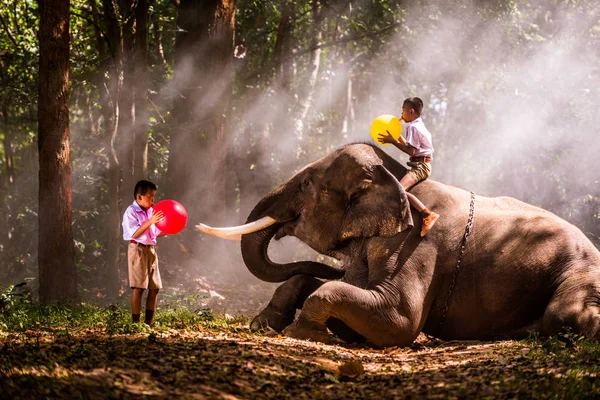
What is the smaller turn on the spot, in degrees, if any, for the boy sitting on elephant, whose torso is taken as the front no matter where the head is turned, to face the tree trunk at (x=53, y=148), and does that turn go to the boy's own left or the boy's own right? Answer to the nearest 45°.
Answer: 0° — they already face it

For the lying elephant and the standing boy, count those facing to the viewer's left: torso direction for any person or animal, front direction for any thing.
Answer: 1

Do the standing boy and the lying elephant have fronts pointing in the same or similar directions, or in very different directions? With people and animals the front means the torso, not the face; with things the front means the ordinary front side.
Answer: very different directions

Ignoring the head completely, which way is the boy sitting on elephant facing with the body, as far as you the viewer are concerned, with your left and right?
facing to the left of the viewer

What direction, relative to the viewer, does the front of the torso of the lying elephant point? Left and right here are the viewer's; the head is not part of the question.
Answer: facing to the left of the viewer

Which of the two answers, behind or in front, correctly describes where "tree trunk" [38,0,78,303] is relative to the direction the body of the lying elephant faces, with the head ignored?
in front

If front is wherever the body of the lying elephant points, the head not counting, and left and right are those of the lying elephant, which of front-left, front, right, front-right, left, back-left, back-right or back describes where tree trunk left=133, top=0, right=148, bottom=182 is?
front-right

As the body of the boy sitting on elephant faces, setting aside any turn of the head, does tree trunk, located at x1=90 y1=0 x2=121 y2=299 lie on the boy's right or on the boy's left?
on the boy's right

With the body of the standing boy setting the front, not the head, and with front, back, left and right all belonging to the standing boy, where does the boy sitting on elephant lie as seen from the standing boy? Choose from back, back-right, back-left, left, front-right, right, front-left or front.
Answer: front-left

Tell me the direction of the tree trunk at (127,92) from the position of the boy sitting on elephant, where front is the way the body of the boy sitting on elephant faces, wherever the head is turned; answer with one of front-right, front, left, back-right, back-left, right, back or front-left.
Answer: front-right

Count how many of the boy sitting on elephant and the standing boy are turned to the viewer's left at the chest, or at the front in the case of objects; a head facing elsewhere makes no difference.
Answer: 1

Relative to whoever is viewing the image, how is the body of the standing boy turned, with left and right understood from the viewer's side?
facing the viewer and to the right of the viewer

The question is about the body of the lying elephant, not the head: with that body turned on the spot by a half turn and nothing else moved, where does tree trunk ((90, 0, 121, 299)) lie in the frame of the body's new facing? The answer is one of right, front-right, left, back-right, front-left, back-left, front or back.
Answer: back-left

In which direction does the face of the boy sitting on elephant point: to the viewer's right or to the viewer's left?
to the viewer's left
